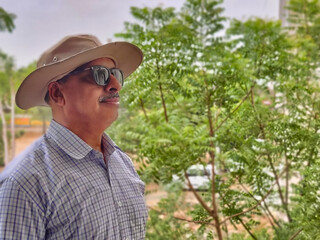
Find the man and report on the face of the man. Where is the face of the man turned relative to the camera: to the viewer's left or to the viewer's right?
to the viewer's right

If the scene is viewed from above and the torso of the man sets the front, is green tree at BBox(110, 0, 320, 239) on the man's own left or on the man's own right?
on the man's own left
